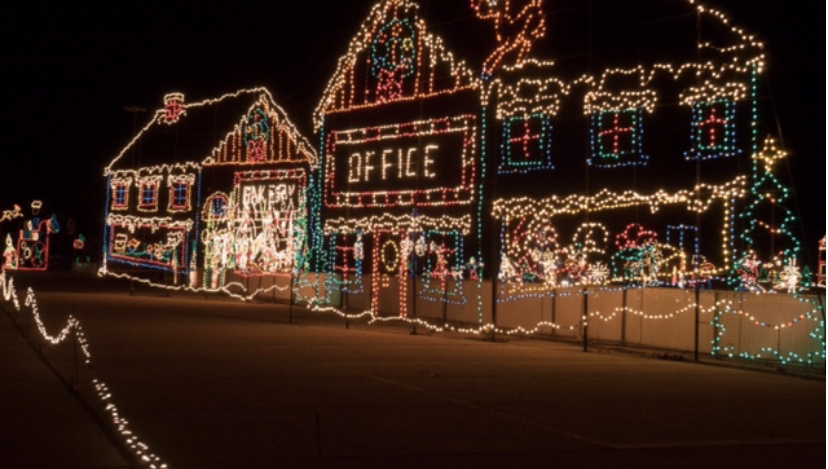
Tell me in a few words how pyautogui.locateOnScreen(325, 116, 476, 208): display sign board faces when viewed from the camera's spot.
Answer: facing the viewer and to the left of the viewer
